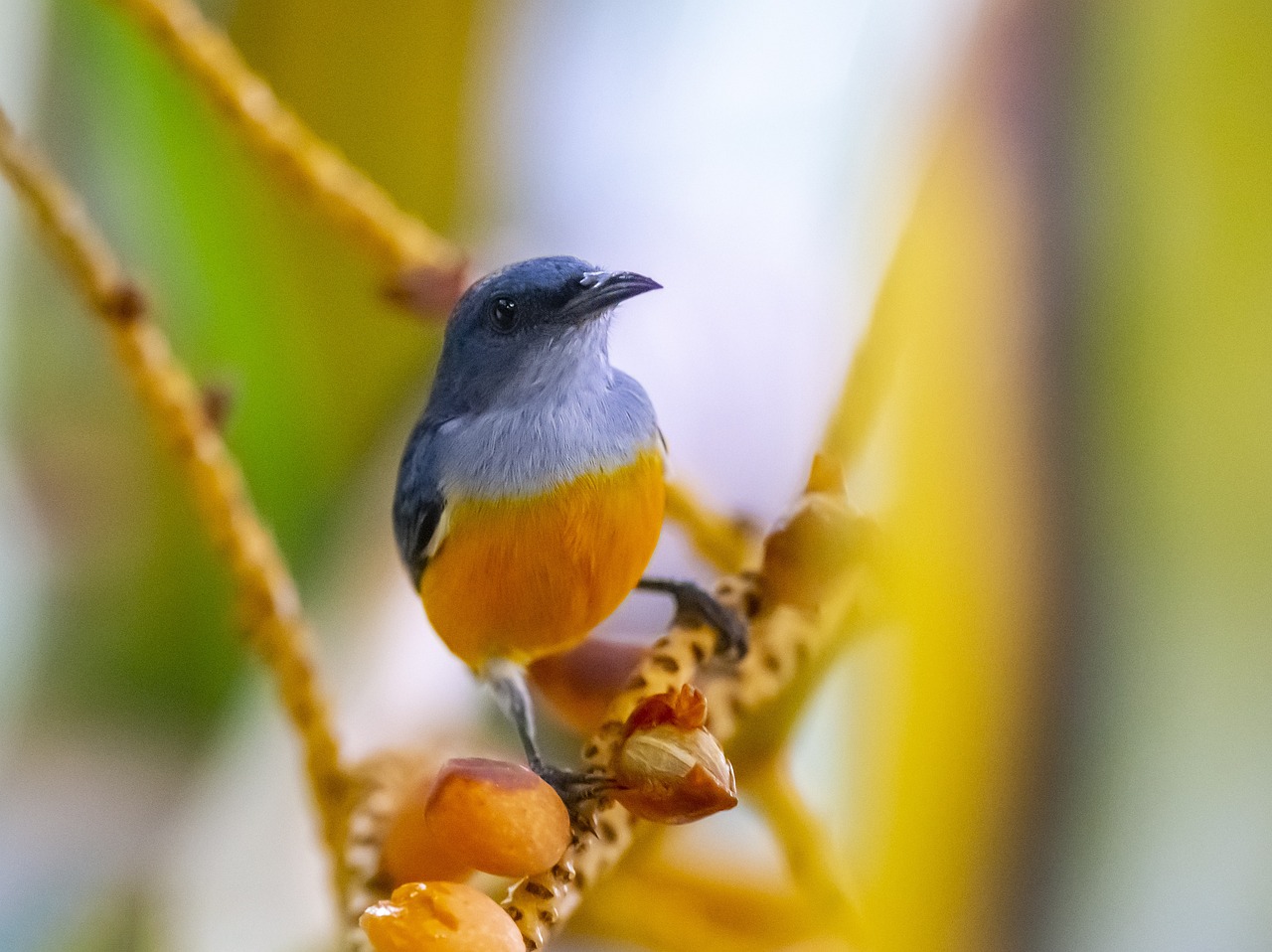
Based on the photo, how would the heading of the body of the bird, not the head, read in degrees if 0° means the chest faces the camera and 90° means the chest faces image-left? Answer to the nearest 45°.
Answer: approximately 315°
